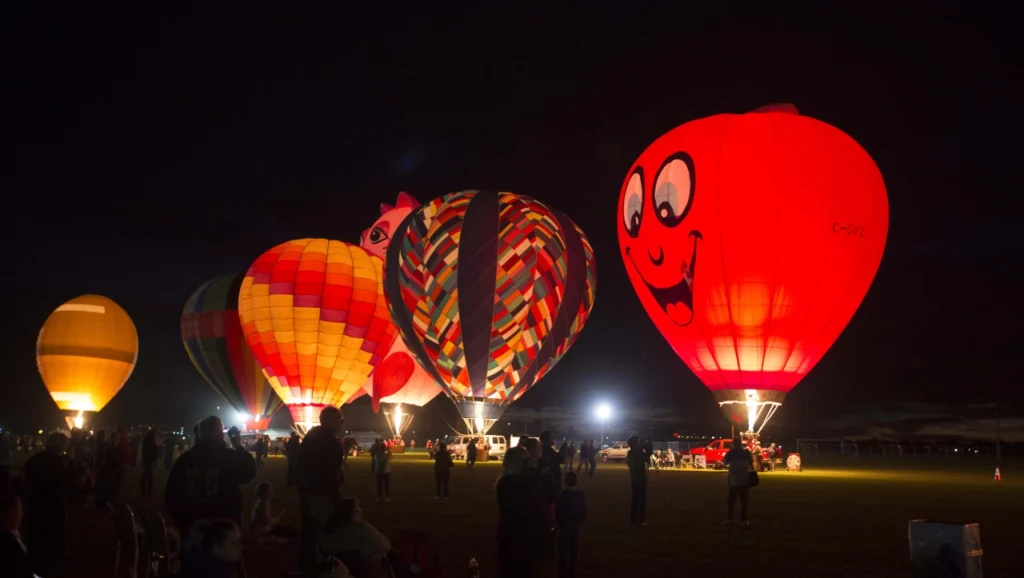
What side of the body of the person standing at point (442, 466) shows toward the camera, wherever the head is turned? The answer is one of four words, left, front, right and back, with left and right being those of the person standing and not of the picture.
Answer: back

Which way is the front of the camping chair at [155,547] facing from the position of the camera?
facing away from the viewer and to the right of the viewer

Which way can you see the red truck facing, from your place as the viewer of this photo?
facing to the left of the viewer

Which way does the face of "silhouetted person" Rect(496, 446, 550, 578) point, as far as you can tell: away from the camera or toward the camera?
away from the camera

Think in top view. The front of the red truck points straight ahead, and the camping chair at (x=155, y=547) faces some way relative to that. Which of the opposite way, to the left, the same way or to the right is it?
to the right
